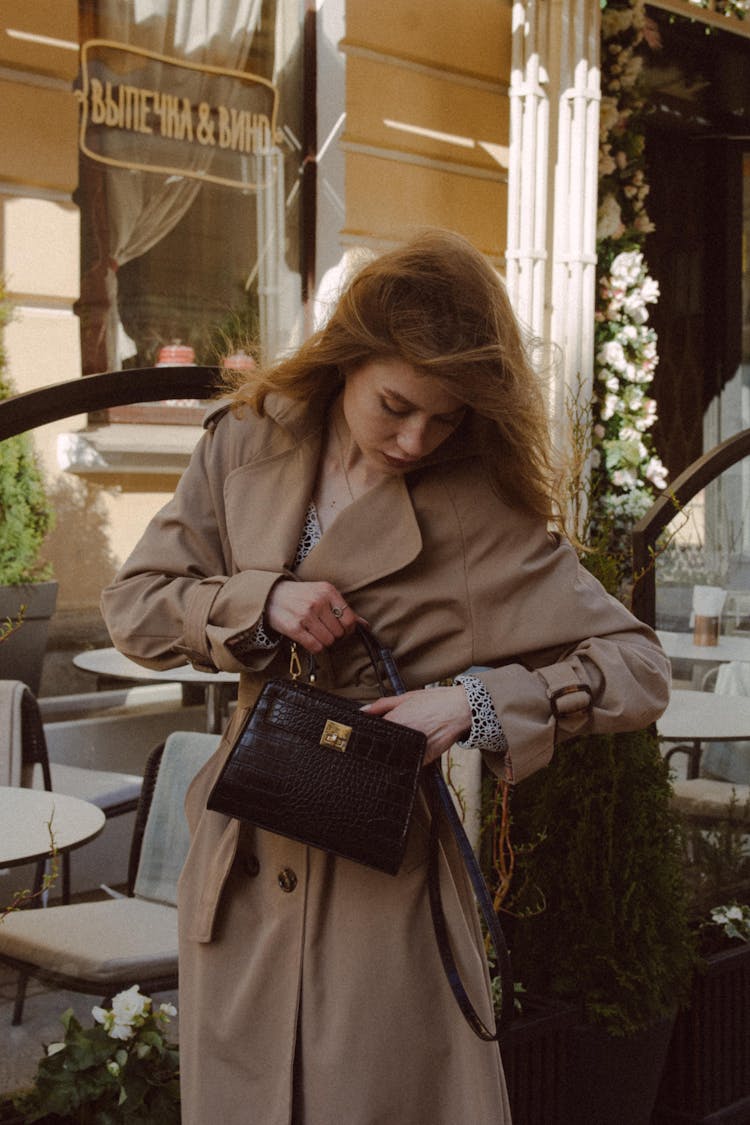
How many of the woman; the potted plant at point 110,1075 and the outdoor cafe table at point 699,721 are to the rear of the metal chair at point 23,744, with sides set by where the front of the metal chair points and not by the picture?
0

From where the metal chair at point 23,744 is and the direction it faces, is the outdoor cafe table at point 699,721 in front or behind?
in front

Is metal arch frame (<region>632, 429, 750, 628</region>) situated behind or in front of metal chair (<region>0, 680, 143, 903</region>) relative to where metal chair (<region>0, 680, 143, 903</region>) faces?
in front

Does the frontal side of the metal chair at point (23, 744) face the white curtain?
no

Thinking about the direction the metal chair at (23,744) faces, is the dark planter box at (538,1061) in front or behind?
in front

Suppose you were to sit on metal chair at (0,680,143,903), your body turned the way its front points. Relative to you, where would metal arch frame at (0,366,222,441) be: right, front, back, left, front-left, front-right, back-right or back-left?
front-right

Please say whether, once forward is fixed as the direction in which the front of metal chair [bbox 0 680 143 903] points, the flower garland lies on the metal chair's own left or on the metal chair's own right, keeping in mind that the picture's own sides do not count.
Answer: on the metal chair's own left

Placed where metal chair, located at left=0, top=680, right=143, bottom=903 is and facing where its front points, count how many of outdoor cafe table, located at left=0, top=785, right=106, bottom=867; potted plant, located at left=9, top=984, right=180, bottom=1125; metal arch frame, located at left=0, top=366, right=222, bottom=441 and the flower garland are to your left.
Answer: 1

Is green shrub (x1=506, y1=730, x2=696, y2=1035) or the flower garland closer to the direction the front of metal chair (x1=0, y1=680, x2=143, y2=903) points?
the green shrub

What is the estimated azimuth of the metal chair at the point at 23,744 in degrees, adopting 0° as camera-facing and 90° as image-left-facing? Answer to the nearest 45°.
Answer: approximately 315°

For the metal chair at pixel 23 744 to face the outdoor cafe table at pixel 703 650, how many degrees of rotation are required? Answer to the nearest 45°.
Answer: approximately 45° to its left

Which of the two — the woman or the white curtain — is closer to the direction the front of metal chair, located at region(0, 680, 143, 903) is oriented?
the woman

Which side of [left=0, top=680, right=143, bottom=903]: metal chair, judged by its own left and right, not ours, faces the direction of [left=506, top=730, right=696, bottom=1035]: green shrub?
front
